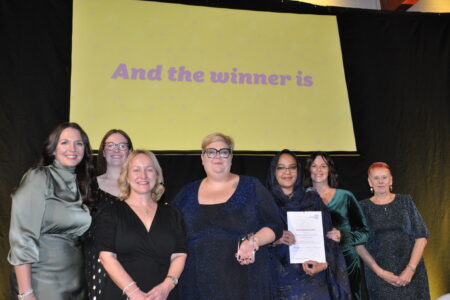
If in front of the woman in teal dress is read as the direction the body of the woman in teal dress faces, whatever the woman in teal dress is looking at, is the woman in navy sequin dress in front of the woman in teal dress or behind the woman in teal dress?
in front

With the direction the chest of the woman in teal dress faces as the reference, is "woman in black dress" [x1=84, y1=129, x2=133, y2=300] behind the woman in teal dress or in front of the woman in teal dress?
in front

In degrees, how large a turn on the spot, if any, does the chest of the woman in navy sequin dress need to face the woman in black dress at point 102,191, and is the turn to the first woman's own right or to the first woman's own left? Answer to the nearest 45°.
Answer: approximately 90° to the first woman's own right

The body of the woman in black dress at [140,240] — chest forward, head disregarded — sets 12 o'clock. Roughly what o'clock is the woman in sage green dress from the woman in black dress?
The woman in sage green dress is roughly at 4 o'clock from the woman in black dress.

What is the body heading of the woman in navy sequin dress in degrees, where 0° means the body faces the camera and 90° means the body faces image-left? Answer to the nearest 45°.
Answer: approximately 0°

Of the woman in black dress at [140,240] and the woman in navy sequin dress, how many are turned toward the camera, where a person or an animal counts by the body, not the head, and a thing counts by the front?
2
